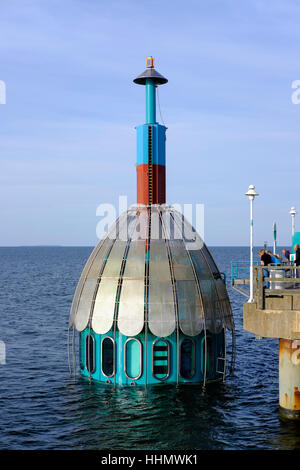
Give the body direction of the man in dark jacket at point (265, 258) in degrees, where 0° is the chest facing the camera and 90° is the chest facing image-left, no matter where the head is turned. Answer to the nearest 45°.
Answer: approximately 90°

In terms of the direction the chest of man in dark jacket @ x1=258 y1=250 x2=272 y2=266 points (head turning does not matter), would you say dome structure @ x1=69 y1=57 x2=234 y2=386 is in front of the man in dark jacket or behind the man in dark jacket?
in front
